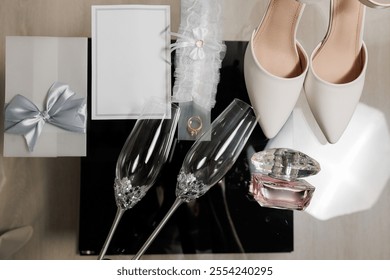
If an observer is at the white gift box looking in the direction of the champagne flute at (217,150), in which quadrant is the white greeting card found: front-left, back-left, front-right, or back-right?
front-left

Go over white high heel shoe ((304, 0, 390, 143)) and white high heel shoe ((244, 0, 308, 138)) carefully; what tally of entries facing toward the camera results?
2

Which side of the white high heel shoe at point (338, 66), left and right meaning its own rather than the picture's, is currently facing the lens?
front

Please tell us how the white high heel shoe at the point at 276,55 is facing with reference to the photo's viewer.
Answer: facing the viewer

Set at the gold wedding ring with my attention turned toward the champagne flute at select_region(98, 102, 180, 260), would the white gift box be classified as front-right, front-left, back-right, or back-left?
front-right

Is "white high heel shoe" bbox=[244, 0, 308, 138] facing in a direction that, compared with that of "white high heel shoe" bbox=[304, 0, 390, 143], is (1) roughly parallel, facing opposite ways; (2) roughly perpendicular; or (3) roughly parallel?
roughly parallel
